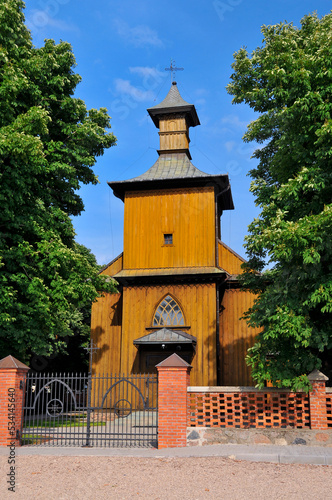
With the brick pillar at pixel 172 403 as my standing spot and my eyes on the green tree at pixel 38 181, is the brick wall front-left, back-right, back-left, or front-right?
back-right

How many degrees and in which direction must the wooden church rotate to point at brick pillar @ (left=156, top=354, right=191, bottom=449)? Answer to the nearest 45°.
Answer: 0° — it already faces it

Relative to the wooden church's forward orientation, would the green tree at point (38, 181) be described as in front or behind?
in front

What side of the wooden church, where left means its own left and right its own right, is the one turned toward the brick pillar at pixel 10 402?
front

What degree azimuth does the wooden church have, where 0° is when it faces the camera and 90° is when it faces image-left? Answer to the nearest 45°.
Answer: approximately 0°
